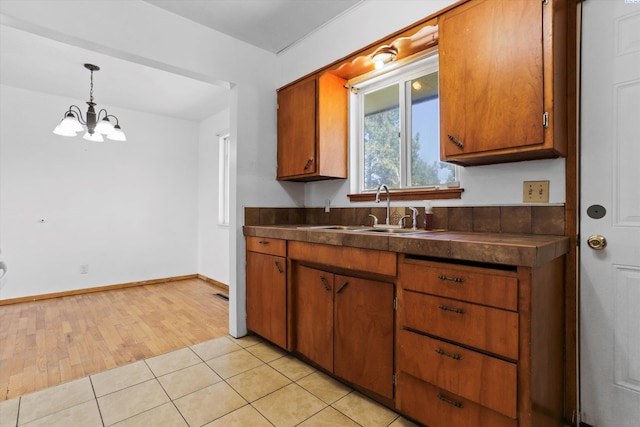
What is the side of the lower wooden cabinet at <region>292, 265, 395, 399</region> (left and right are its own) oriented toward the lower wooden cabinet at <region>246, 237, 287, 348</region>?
right

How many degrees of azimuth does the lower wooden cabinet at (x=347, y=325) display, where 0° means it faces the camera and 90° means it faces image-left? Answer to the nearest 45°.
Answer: approximately 45°

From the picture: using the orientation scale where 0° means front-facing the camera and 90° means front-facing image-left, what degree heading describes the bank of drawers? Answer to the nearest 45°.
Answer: approximately 45°

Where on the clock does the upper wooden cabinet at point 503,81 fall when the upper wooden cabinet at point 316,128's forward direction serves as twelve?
the upper wooden cabinet at point 503,81 is roughly at 9 o'clock from the upper wooden cabinet at point 316,128.

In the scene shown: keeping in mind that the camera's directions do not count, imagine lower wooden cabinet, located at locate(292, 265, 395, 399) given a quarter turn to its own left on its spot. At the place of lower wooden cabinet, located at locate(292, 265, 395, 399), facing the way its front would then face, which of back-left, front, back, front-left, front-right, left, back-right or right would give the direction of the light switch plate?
front-left

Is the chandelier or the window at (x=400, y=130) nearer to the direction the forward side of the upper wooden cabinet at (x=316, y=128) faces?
the chandelier

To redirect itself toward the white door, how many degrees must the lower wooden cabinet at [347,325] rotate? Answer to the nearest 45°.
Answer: approximately 135° to its left
